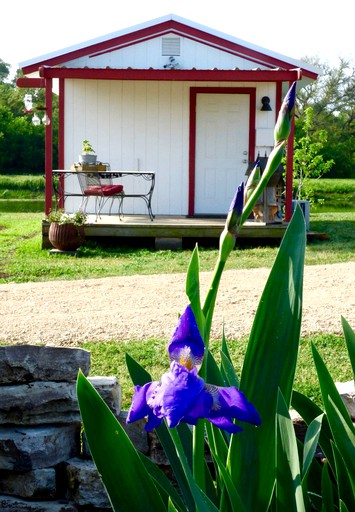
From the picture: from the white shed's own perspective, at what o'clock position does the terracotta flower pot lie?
The terracotta flower pot is roughly at 1 o'clock from the white shed.

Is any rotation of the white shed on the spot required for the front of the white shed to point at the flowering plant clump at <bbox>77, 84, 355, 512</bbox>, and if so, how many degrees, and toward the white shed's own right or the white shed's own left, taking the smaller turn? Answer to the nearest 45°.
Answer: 0° — it already faces it

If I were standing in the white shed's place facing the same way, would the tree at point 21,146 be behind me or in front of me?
behind

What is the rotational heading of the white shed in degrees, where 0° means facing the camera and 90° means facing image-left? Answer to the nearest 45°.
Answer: approximately 0°

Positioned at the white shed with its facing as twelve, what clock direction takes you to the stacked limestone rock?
The stacked limestone rock is roughly at 12 o'clock from the white shed.

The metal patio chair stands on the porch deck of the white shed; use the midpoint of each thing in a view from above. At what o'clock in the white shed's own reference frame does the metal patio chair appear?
The metal patio chair is roughly at 1 o'clock from the white shed.
